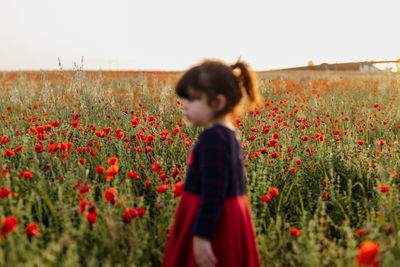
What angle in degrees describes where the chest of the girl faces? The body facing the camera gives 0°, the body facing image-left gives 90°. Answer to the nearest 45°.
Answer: approximately 90°

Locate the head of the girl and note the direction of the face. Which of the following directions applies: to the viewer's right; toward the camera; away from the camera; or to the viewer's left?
to the viewer's left

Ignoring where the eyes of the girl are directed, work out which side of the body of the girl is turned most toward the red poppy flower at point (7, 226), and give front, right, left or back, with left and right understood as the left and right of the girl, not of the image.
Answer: front
